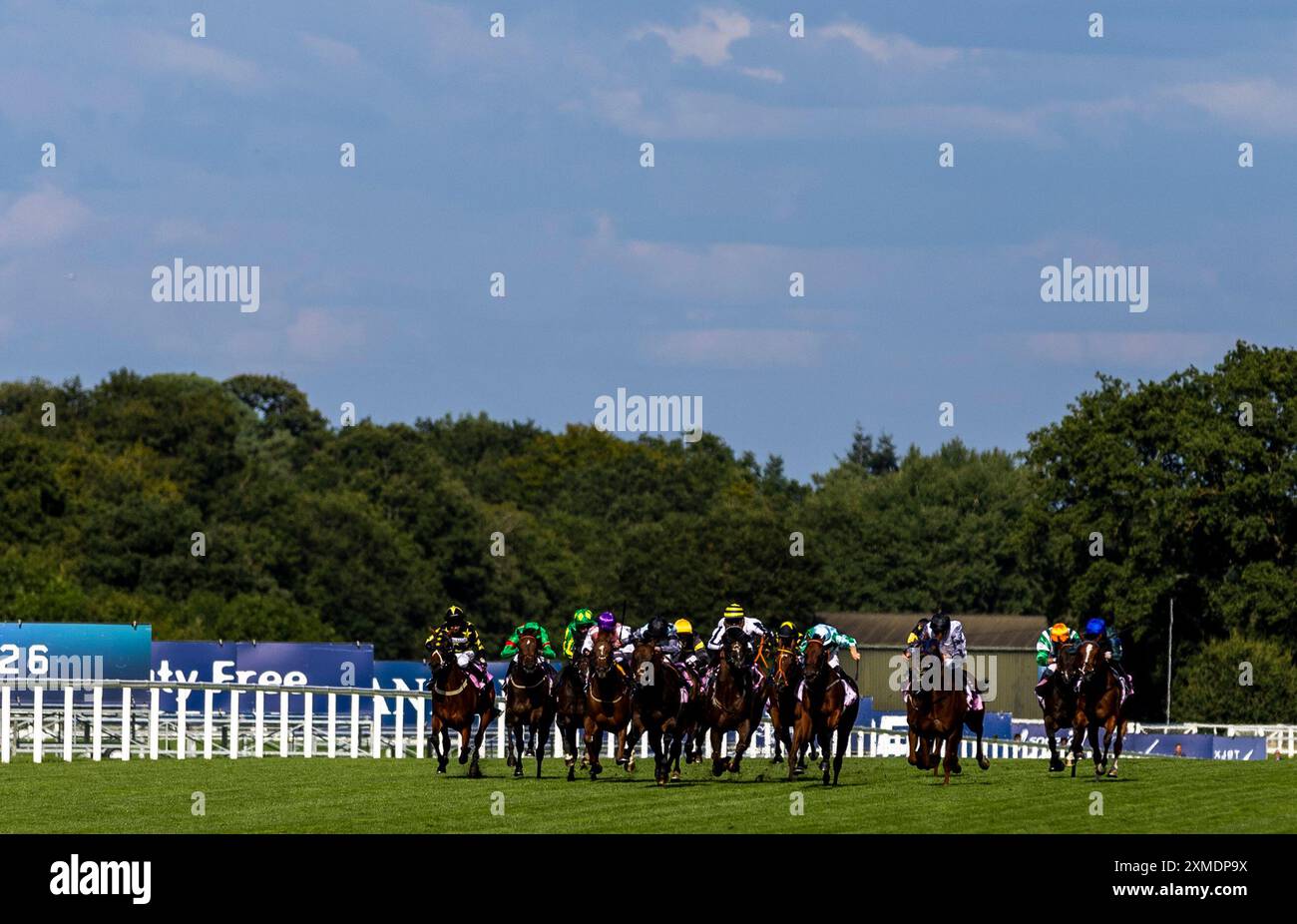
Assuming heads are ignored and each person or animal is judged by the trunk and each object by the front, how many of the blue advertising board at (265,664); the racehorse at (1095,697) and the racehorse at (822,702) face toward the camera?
3

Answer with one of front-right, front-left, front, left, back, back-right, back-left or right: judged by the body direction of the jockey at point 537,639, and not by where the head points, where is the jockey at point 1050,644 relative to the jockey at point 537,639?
left

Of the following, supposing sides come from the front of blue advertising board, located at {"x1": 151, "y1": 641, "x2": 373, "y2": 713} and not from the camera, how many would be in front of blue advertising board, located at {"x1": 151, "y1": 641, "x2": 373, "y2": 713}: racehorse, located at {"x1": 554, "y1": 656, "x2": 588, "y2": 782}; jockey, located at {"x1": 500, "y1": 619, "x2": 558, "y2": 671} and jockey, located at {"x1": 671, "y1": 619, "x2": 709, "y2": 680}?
3

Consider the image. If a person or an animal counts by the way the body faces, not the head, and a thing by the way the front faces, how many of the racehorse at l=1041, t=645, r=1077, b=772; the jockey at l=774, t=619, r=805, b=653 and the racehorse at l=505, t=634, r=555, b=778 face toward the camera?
3

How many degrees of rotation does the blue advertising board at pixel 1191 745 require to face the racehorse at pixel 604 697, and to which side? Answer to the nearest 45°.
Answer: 0° — it already faces it

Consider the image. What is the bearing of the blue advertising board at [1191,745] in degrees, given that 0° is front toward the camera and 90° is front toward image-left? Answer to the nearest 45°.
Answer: approximately 0°

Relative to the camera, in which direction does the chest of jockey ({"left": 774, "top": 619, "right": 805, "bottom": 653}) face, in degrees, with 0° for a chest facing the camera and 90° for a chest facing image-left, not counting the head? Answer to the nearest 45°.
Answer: approximately 0°

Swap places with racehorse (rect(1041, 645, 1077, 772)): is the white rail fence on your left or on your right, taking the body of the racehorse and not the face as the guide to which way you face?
on your right

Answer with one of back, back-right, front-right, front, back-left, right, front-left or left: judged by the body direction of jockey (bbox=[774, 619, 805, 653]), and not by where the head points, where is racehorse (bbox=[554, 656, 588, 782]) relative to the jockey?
right

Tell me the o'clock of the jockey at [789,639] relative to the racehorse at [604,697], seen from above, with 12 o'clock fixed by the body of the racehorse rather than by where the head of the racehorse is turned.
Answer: The jockey is roughly at 8 o'clock from the racehorse.
